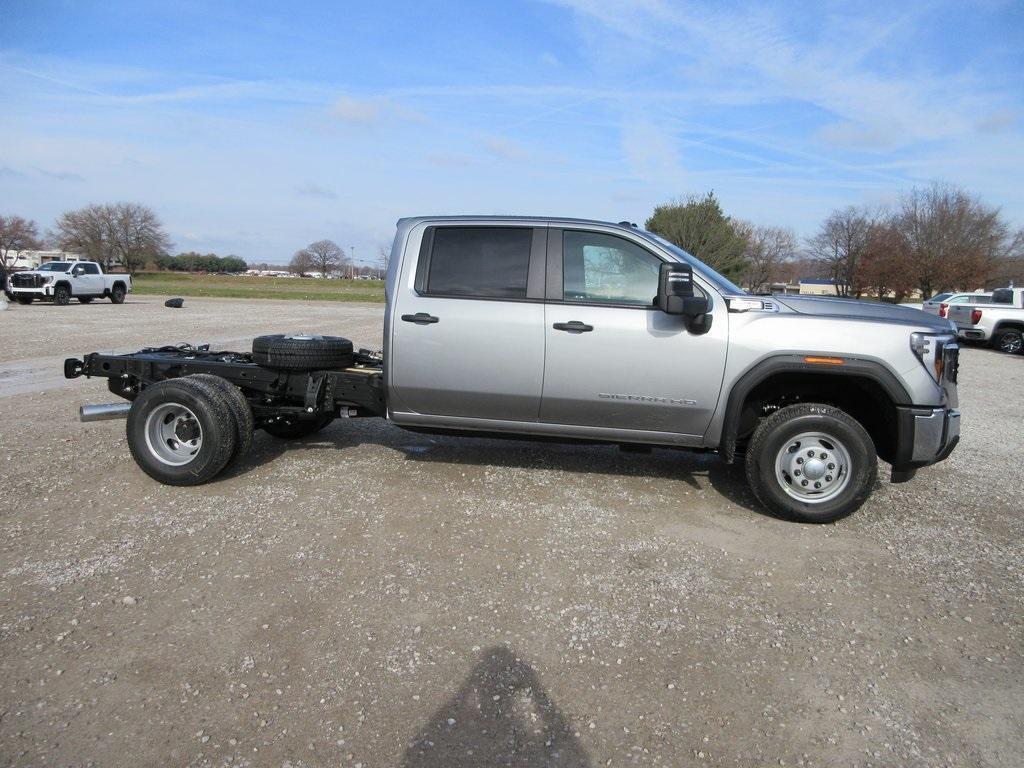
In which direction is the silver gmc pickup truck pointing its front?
to the viewer's right

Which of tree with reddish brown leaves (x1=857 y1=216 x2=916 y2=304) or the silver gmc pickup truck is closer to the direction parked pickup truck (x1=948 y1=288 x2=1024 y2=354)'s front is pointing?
the tree with reddish brown leaves

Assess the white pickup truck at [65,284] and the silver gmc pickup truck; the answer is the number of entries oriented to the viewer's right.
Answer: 1

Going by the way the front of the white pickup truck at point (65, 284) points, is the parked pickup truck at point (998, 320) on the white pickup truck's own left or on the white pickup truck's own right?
on the white pickup truck's own left

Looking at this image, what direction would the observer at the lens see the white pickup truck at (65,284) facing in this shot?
facing the viewer and to the left of the viewer

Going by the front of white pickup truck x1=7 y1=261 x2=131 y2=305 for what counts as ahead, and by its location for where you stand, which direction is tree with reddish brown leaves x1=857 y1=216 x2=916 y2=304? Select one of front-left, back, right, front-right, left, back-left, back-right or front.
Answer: back-left

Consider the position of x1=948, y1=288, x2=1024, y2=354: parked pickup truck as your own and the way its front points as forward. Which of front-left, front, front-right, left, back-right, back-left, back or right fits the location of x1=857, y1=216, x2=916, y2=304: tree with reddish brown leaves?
front-left

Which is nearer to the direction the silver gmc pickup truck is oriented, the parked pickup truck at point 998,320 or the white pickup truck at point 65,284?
the parked pickup truck

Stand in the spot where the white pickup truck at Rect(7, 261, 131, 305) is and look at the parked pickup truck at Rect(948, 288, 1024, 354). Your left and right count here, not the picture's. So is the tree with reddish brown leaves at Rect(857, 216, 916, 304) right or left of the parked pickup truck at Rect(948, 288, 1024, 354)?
left

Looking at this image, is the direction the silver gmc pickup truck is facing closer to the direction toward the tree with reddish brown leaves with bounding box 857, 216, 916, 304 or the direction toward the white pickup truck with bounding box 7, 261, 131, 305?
the tree with reddish brown leaves

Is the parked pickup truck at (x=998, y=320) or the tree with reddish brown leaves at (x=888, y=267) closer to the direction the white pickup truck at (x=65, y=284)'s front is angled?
the parked pickup truck

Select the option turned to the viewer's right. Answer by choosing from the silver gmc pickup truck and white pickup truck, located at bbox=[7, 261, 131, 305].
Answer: the silver gmc pickup truck

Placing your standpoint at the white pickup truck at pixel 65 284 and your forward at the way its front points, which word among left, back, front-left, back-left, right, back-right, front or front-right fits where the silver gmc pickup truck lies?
front-left
